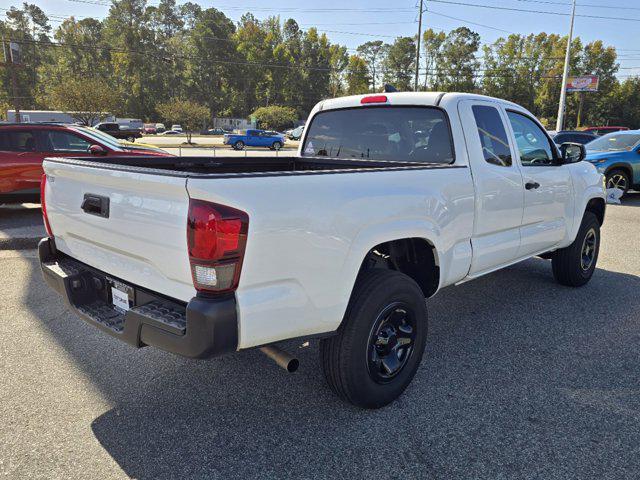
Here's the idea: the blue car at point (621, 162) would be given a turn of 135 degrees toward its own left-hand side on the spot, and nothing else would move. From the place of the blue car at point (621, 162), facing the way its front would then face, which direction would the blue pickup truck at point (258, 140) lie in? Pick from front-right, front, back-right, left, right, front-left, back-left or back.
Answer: back-left

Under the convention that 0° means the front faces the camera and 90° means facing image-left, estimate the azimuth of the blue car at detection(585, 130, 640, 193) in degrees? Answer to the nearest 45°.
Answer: approximately 45°

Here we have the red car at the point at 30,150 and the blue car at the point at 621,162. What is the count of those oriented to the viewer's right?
1

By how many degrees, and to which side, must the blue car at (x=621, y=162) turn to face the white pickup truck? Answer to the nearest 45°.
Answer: approximately 45° to its left

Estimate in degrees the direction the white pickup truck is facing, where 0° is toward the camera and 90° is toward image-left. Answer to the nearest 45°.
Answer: approximately 225°

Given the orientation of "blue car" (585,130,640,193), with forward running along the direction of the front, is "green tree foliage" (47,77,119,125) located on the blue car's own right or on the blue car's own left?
on the blue car's own right

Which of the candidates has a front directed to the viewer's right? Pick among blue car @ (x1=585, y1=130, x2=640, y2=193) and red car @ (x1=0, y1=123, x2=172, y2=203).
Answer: the red car

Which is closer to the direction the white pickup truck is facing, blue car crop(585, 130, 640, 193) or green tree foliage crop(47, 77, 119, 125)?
the blue car

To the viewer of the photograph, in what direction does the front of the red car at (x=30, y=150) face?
facing to the right of the viewer

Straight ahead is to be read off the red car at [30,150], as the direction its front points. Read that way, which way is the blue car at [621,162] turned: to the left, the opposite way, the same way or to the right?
the opposite way

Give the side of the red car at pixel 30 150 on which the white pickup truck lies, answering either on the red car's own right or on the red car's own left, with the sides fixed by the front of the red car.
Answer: on the red car's own right
